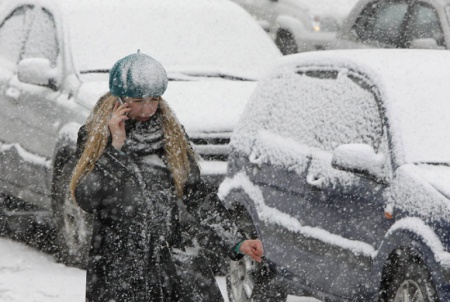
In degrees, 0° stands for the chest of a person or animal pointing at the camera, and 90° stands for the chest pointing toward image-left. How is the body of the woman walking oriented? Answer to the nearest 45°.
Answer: approximately 315°

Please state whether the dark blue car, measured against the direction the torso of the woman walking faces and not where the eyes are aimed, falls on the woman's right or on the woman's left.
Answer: on the woman's left

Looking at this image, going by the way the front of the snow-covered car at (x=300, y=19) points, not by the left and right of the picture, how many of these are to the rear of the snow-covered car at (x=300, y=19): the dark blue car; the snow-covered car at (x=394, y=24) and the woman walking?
0

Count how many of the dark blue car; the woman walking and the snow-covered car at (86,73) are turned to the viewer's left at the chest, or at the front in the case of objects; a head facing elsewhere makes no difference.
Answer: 0

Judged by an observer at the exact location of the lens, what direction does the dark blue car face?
facing the viewer and to the right of the viewer

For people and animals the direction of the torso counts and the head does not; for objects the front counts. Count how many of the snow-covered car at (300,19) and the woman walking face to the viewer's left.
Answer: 0

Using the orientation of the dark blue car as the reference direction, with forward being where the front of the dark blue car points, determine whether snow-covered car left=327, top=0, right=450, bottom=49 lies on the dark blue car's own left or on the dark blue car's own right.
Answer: on the dark blue car's own left

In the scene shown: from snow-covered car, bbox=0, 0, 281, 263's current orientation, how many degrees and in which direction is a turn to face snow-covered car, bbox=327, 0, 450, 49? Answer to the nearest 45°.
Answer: approximately 90° to its left

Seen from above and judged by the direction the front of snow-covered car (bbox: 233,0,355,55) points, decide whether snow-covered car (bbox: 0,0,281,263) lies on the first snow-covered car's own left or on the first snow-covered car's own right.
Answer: on the first snow-covered car's own right

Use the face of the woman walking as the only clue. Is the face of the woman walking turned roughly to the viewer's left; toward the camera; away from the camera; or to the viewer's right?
toward the camera
